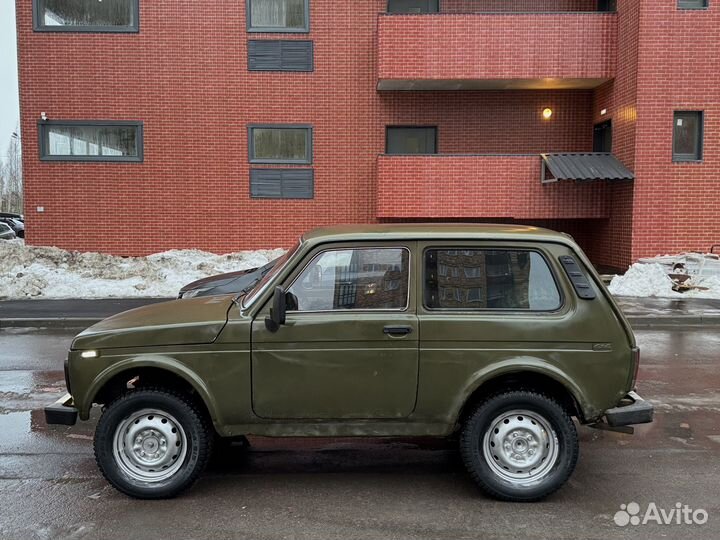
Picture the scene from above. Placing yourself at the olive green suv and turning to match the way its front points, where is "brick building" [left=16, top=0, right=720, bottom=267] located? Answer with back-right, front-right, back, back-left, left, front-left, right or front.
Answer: right

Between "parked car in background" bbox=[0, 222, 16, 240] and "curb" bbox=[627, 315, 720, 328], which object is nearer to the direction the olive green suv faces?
the parked car in background

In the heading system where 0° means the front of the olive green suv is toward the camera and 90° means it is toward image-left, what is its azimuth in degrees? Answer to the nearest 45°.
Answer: approximately 90°

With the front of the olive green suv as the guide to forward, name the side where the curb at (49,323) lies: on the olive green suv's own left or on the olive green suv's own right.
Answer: on the olive green suv's own right

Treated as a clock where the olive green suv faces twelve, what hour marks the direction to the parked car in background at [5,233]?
The parked car in background is roughly at 2 o'clock from the olive green suv.

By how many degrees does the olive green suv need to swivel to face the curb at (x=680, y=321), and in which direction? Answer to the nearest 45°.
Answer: approximately 135° to its right

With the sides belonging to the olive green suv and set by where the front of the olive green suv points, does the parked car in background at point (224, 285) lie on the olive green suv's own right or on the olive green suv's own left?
on the olive green suv's own right

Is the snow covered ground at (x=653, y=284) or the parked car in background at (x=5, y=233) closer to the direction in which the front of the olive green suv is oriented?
the parked car in background

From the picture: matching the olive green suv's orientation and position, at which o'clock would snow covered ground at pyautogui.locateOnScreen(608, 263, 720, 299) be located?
The snow covered ground is roughly at 4 o'clock from the olive green suv.

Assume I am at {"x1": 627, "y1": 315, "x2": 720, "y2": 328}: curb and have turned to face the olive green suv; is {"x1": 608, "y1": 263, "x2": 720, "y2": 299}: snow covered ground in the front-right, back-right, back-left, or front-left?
back-right
